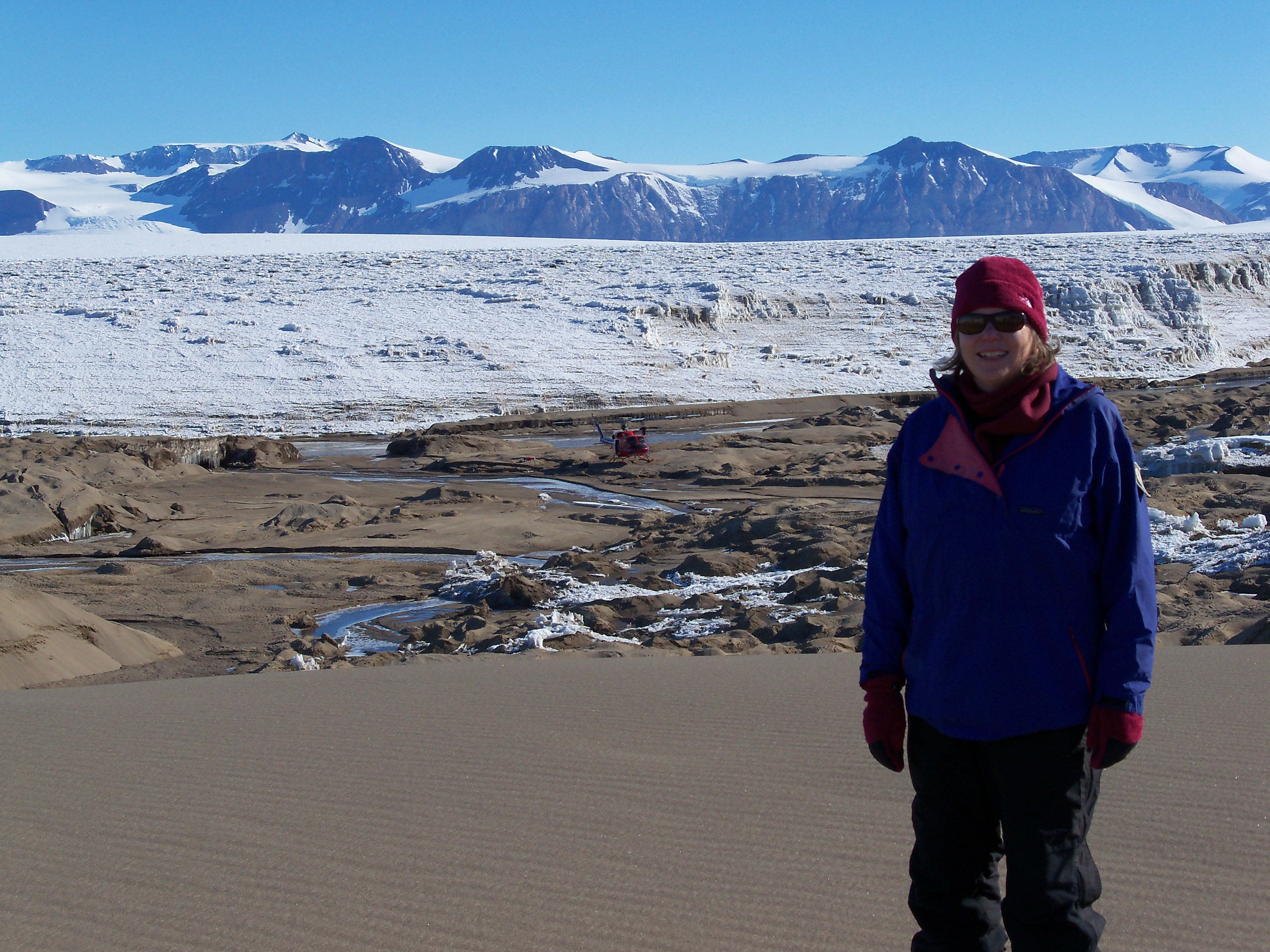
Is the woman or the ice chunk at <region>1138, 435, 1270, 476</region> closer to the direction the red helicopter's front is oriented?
the ice chunk

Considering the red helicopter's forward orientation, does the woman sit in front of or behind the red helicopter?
in front

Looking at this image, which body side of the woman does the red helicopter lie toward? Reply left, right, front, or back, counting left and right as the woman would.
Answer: back

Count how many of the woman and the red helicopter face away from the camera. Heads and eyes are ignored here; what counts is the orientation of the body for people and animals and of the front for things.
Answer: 0

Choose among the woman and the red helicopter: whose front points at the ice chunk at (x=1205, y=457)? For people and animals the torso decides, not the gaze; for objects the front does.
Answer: the red helicopter

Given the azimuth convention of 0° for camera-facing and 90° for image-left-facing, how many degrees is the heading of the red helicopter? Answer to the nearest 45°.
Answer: approximately 315°

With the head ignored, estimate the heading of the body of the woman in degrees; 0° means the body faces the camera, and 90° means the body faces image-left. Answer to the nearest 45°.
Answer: approximately 0°

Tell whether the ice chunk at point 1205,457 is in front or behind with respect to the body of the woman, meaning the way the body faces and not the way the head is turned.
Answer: behind

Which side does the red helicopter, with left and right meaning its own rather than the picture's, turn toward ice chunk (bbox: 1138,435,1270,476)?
front
